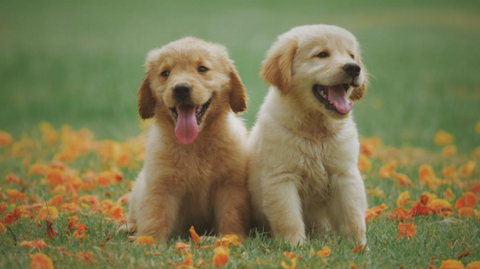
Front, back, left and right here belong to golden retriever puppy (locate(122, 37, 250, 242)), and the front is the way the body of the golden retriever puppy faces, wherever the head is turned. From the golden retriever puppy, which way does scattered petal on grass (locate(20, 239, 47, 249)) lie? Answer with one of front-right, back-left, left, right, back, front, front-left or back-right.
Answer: front-right

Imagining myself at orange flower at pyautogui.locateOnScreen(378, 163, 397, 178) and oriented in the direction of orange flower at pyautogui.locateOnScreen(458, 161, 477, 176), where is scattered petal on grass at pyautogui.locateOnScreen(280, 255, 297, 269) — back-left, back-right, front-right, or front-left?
back-right

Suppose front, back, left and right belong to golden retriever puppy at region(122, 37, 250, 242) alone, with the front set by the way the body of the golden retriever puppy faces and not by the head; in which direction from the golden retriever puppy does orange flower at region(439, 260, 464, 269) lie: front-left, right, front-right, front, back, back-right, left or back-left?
front-left

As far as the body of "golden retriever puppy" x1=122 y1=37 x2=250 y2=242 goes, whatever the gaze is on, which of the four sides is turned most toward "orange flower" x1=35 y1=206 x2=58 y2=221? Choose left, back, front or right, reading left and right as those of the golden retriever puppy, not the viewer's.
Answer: right

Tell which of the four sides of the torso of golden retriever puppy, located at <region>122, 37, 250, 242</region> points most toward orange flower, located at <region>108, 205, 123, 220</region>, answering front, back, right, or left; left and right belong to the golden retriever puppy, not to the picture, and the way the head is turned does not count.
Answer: right

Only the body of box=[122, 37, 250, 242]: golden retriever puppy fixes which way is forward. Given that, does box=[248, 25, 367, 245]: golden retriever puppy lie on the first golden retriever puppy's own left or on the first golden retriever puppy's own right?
on the first golden retriever puppy's own left

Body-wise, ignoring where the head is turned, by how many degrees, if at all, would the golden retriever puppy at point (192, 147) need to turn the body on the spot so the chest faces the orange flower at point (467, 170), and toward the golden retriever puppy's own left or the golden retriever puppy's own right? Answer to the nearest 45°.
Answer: approximately 135° to the golden retriever puppy's own left

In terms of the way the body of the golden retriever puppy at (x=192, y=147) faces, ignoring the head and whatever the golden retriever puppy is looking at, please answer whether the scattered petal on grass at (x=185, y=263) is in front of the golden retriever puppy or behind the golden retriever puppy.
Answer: in front

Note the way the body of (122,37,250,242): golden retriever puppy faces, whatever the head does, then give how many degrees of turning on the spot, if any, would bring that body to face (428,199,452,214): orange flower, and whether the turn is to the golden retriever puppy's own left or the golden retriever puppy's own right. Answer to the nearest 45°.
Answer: approximately 90° to the golden retriever puppy's own left

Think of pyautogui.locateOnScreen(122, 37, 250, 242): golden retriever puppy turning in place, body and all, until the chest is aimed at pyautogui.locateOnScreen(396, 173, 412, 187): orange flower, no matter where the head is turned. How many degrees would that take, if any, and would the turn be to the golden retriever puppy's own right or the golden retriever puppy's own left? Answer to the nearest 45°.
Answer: approximately 135° to the golden retriever puppy's own left

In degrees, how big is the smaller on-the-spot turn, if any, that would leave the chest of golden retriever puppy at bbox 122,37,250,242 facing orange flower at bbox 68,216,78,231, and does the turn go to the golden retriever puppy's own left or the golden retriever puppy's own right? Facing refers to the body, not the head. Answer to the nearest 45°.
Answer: approximately 90° to the golden retriever puppy's own right

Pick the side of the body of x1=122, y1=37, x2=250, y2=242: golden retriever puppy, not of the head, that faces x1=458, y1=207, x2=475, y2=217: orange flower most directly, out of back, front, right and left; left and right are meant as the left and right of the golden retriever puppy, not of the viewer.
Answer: left

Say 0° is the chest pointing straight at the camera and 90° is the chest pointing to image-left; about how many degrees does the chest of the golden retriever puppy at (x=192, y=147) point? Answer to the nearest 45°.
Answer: approximately 0°

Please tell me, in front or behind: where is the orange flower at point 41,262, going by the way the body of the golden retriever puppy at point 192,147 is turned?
in front

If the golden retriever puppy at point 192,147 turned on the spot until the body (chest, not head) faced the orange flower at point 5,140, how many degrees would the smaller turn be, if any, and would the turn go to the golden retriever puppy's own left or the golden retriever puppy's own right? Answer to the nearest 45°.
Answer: approximately 135° to the golden retriever puppy's own right

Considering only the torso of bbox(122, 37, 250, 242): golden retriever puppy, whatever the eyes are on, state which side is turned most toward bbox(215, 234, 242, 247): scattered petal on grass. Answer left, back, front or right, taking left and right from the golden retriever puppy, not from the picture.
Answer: front
